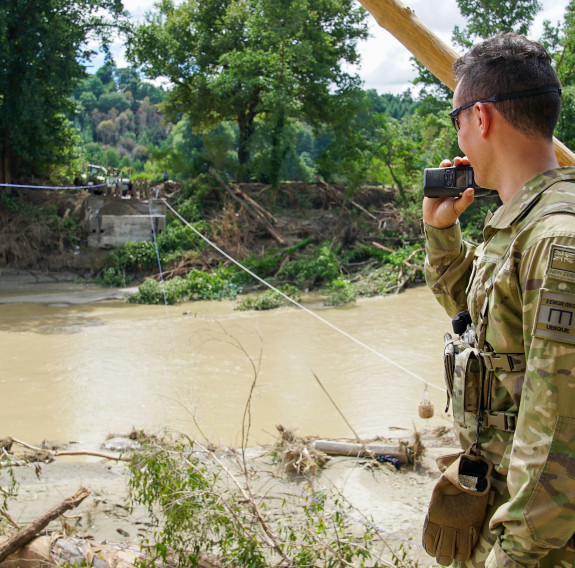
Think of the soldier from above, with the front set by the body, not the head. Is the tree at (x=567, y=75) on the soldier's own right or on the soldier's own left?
on the soldier's own right

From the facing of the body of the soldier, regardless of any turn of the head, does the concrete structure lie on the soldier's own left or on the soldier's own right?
on the soldier's own right

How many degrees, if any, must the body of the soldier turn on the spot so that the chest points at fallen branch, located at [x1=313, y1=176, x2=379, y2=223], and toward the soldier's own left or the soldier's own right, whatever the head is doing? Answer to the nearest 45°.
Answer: approximately 90° to the soldier's own right

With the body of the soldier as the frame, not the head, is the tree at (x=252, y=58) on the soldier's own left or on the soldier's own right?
on the soldier's own right

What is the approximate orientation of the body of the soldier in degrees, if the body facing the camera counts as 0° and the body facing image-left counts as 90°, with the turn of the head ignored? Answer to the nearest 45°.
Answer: approximately 90°

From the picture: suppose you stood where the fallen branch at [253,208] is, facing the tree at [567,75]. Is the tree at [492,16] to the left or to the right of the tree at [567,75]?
left

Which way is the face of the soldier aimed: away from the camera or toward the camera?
away from the camera

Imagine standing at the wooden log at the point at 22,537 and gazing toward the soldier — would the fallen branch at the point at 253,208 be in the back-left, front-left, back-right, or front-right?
back-left

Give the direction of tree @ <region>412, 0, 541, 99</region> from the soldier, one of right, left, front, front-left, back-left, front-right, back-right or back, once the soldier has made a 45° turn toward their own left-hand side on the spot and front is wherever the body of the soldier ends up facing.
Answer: back-right

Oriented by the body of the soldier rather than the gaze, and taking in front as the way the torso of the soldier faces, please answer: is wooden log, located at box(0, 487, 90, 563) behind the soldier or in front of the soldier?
in front
